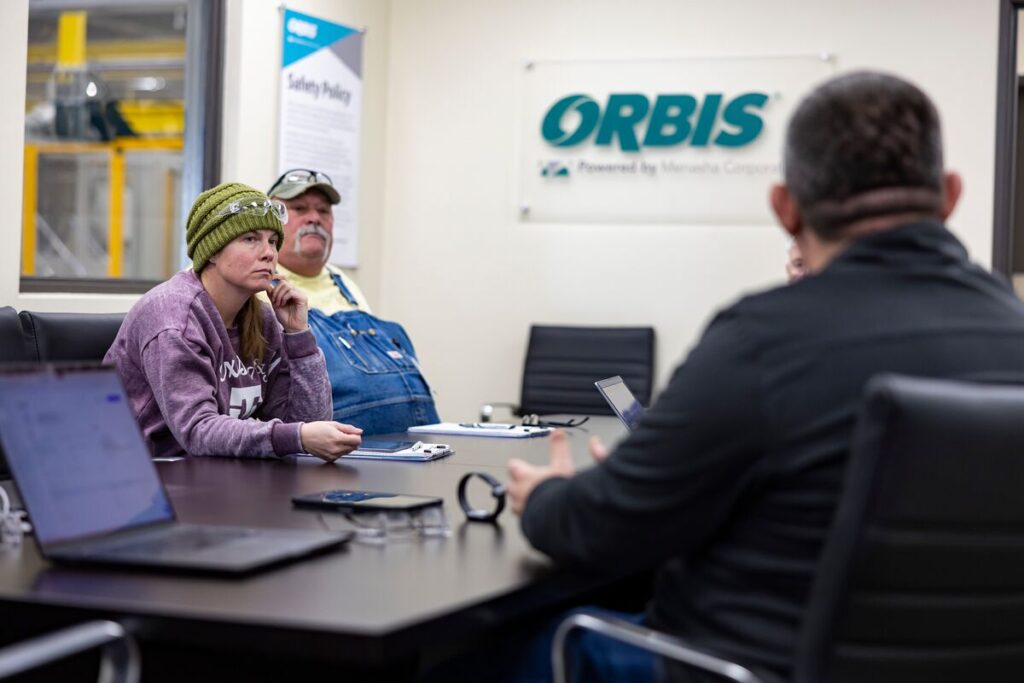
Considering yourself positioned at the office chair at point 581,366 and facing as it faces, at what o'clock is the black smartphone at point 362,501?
The black smartphone is roughly at 12 o'clock from the office chair.

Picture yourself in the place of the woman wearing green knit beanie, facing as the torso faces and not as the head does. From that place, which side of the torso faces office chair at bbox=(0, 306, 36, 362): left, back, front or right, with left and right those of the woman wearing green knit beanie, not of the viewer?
right

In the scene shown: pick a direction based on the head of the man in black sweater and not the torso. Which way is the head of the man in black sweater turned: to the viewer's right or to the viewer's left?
to the viewer's left

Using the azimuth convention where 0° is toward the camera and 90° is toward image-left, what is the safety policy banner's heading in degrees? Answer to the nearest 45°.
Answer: approximately 315°

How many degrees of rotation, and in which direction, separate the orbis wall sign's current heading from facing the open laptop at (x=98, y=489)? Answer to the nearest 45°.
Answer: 0° — it already faces it

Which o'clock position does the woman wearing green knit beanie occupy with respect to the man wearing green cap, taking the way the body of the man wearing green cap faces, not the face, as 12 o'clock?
The woman wearing green knit beanie is roughly at 2 o'clock from the man wearing green cap.

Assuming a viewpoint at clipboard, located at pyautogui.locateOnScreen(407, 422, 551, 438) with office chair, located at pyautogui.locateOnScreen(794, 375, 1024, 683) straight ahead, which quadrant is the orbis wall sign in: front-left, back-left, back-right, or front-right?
back-left

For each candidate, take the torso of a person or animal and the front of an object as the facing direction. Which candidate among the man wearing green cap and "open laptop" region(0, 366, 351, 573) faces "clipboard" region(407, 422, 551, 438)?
the man wearing green cap

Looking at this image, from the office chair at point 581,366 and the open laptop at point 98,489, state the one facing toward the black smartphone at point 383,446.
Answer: the office chair

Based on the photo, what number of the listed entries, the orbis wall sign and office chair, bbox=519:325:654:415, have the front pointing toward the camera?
2

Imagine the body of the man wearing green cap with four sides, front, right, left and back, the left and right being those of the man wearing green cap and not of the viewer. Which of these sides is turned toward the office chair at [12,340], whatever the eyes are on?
right
